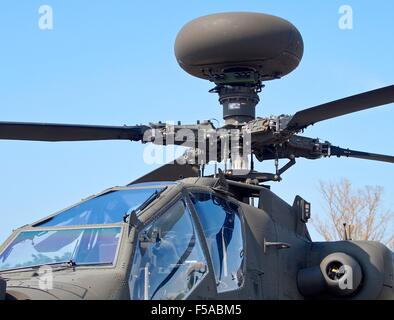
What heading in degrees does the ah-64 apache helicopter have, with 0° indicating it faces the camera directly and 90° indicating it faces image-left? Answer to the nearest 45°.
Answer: approximately 45°
